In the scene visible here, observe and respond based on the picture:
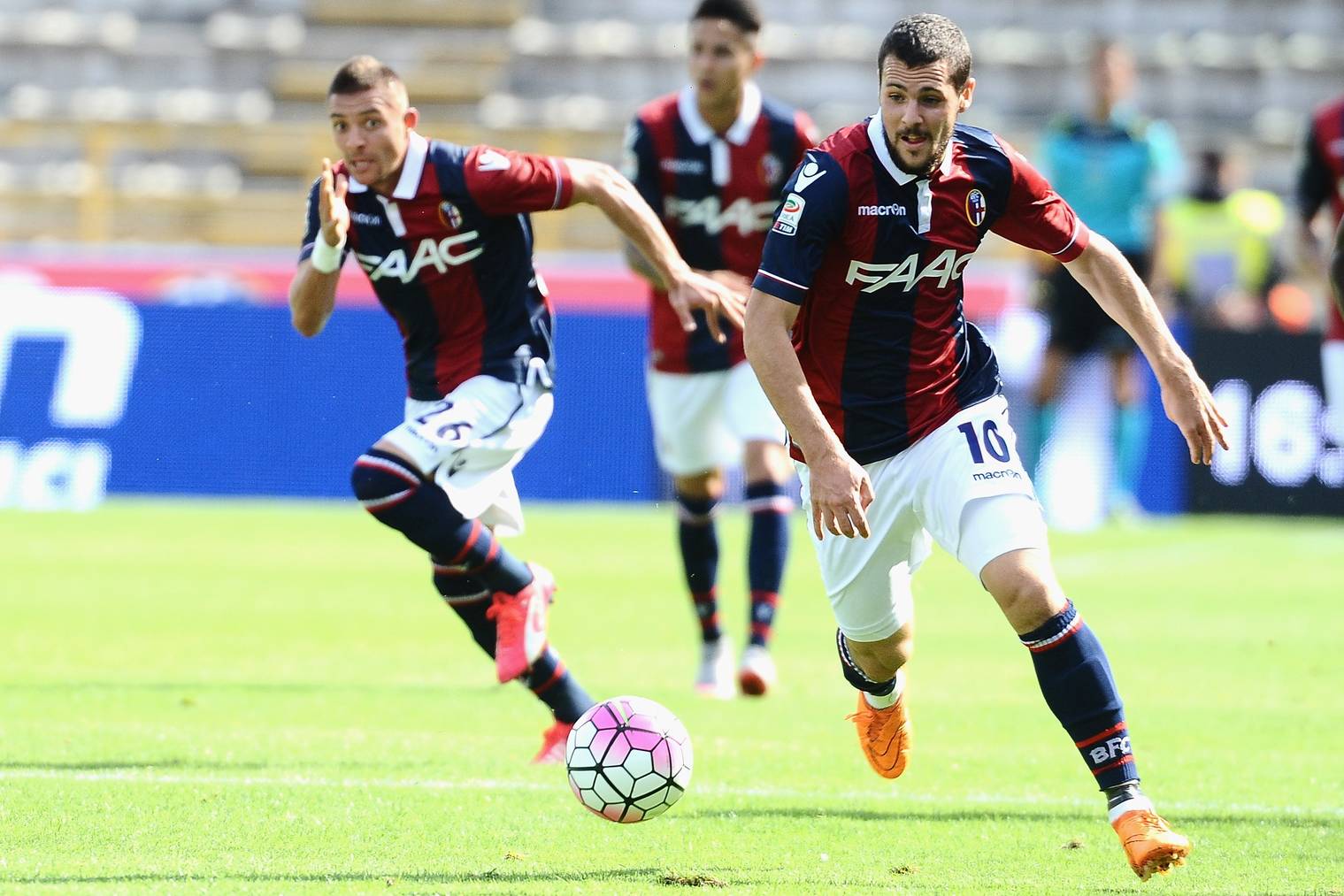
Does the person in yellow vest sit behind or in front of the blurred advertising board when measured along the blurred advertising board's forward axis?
behind

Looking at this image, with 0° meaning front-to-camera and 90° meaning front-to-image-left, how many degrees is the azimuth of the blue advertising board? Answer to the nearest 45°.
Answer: approximately 0°

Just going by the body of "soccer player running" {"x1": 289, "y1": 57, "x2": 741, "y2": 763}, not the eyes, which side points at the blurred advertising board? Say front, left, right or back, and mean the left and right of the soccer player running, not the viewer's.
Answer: back

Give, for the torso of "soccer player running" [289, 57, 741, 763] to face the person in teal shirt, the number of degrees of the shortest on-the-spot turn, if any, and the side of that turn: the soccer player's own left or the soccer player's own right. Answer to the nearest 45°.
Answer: approximately 180°

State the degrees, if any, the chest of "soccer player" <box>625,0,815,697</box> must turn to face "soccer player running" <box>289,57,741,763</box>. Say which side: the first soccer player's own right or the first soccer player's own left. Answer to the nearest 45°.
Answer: approximately 45° to the first soccer player's own right

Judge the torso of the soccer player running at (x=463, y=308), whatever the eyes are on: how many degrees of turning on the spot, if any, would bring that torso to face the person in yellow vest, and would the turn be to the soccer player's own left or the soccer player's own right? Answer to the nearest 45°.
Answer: approximately 180°

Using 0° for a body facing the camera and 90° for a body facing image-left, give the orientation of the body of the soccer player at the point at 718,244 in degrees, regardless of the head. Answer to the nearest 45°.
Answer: approximately 0°

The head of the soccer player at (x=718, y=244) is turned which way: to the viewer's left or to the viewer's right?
to the viewer's left

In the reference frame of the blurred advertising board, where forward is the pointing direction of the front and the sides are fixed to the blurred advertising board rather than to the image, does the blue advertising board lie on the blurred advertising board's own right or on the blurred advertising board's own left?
on the blurred advertising board's own right

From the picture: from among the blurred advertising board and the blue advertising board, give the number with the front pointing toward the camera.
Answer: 2
